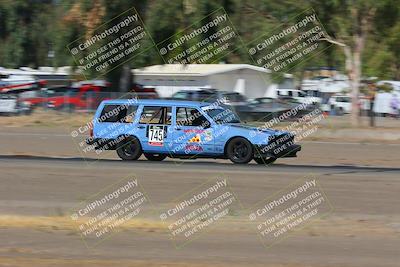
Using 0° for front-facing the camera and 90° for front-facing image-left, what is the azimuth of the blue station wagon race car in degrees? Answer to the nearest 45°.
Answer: approximately 315°

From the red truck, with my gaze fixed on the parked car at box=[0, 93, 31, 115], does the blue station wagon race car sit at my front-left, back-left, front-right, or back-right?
back-left

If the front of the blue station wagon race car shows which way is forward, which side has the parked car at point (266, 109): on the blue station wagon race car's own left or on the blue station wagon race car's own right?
on the blue station wagon race car's own left
